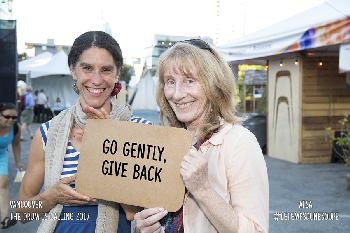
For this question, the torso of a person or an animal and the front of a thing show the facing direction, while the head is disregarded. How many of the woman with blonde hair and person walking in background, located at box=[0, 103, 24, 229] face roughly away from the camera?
0

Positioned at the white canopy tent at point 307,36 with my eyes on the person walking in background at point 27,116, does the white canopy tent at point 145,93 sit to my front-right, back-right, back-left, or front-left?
front-right

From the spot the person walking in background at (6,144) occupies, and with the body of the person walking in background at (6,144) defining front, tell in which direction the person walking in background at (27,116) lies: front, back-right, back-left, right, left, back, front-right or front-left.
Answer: back-left

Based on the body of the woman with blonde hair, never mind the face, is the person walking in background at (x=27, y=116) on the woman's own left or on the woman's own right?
on the woman's own right

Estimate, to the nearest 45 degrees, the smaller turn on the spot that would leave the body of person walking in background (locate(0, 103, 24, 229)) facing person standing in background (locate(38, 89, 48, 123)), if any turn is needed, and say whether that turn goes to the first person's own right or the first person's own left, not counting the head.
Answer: approximately 135° to the first person's own left

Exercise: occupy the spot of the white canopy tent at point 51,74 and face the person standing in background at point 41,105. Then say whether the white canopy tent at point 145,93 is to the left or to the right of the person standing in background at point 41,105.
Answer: left

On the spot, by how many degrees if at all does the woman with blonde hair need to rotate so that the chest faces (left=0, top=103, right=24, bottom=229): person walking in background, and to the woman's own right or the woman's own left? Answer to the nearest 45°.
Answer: approximately 90° to the woman's own right

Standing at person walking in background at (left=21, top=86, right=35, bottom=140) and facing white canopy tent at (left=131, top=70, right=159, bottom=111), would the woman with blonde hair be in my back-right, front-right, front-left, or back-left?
back-right

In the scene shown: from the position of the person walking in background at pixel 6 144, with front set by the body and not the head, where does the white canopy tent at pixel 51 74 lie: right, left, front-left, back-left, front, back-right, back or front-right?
back-left

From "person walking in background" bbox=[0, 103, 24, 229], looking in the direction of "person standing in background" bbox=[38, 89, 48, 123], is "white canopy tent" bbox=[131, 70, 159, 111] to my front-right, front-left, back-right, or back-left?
front-right

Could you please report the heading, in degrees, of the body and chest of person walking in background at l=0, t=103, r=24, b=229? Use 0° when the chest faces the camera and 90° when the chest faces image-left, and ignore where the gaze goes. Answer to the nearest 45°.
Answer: approximately 315°

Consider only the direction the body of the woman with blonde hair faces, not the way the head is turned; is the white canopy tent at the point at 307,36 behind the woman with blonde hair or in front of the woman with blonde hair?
behind

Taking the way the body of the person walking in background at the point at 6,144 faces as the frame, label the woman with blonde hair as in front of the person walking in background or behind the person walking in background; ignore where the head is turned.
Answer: in front
